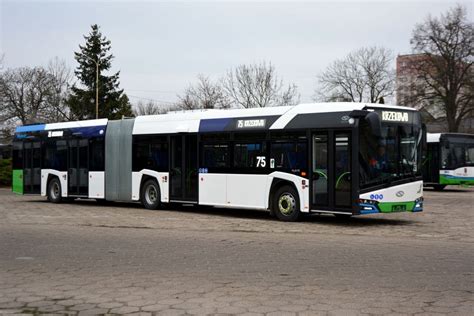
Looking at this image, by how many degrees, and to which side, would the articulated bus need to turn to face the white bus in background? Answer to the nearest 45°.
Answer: approximately 90° to its left

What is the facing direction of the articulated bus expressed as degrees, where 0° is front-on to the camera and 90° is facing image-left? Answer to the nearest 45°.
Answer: approximately 315°
